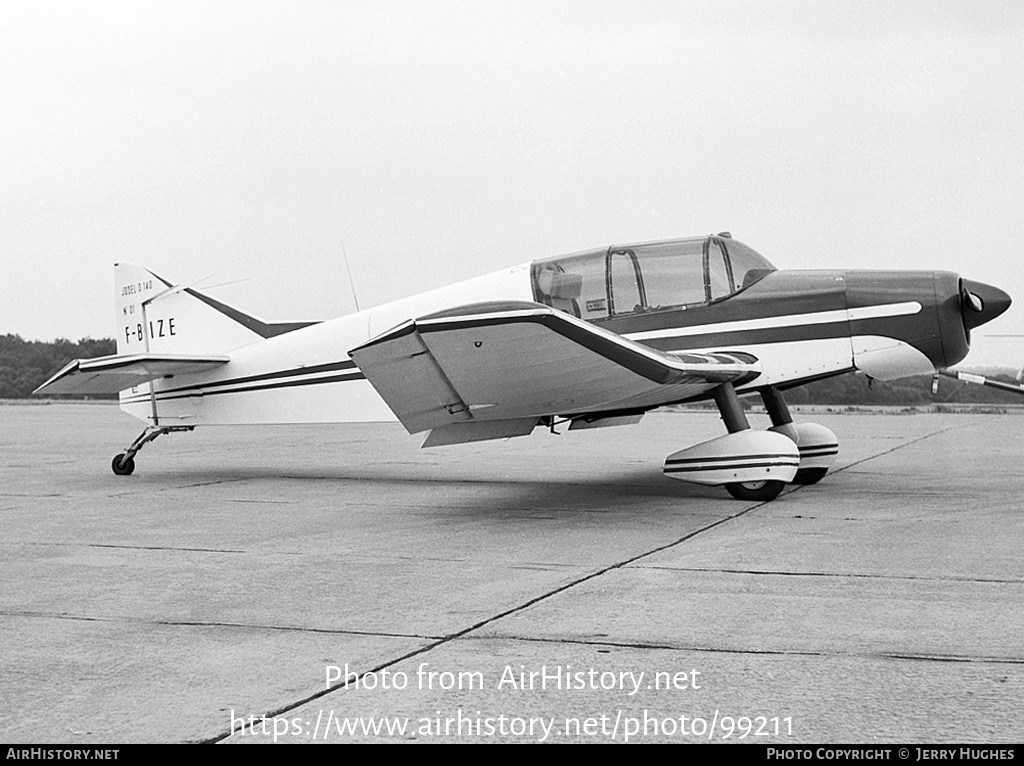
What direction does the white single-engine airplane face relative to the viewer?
to the viewer's right
